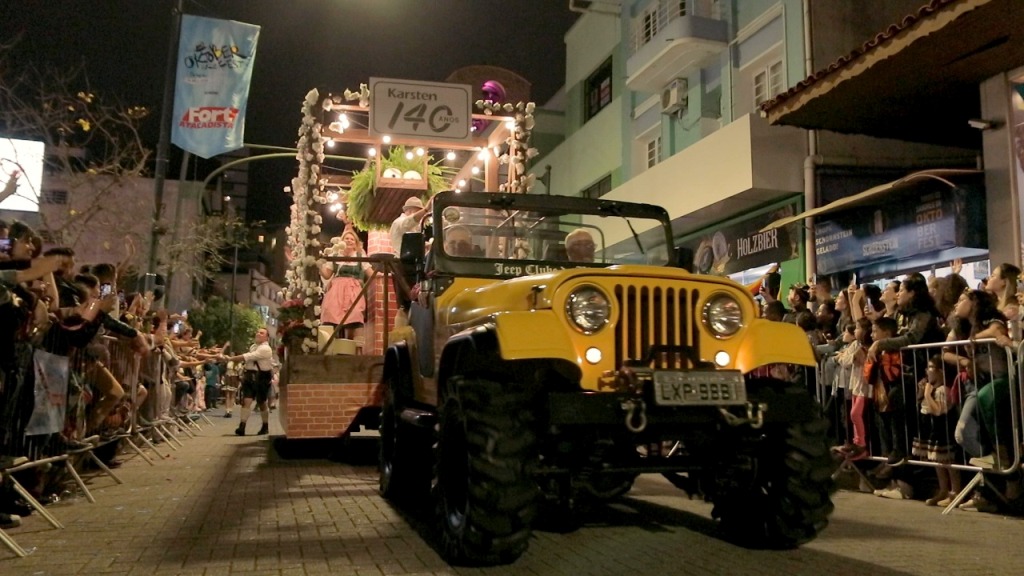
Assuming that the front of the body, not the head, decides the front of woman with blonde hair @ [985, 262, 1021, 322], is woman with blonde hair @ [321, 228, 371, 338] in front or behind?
in front

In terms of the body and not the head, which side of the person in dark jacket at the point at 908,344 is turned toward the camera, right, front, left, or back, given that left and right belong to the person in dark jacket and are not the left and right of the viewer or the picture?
left

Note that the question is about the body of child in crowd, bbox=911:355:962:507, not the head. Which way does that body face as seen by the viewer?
to the viewer's left

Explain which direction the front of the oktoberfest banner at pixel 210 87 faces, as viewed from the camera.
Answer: facing the viewer

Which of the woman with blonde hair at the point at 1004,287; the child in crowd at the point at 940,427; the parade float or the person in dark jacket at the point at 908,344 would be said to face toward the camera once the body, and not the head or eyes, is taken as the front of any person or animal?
the parade float

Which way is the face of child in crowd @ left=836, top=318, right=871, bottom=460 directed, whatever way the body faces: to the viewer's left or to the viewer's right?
to the viewer's left

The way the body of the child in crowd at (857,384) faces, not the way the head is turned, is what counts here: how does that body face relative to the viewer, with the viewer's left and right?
facing to the left of the viewer

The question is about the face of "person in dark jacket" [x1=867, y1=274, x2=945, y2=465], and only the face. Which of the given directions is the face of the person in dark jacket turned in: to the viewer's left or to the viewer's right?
to the viewer's left

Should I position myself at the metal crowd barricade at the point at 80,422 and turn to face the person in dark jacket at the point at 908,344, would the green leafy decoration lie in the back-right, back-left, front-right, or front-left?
front-left

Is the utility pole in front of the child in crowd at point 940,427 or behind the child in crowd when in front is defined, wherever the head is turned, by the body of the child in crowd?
in front

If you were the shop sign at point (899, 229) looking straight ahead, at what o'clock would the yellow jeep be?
The yellow jeep is roughly at 11 o'clock from the shop sign.

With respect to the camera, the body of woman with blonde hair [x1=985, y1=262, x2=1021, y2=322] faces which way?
to the viewer's left

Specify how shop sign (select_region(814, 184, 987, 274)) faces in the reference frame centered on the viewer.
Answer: facing the viewer and to the left of the viewer
